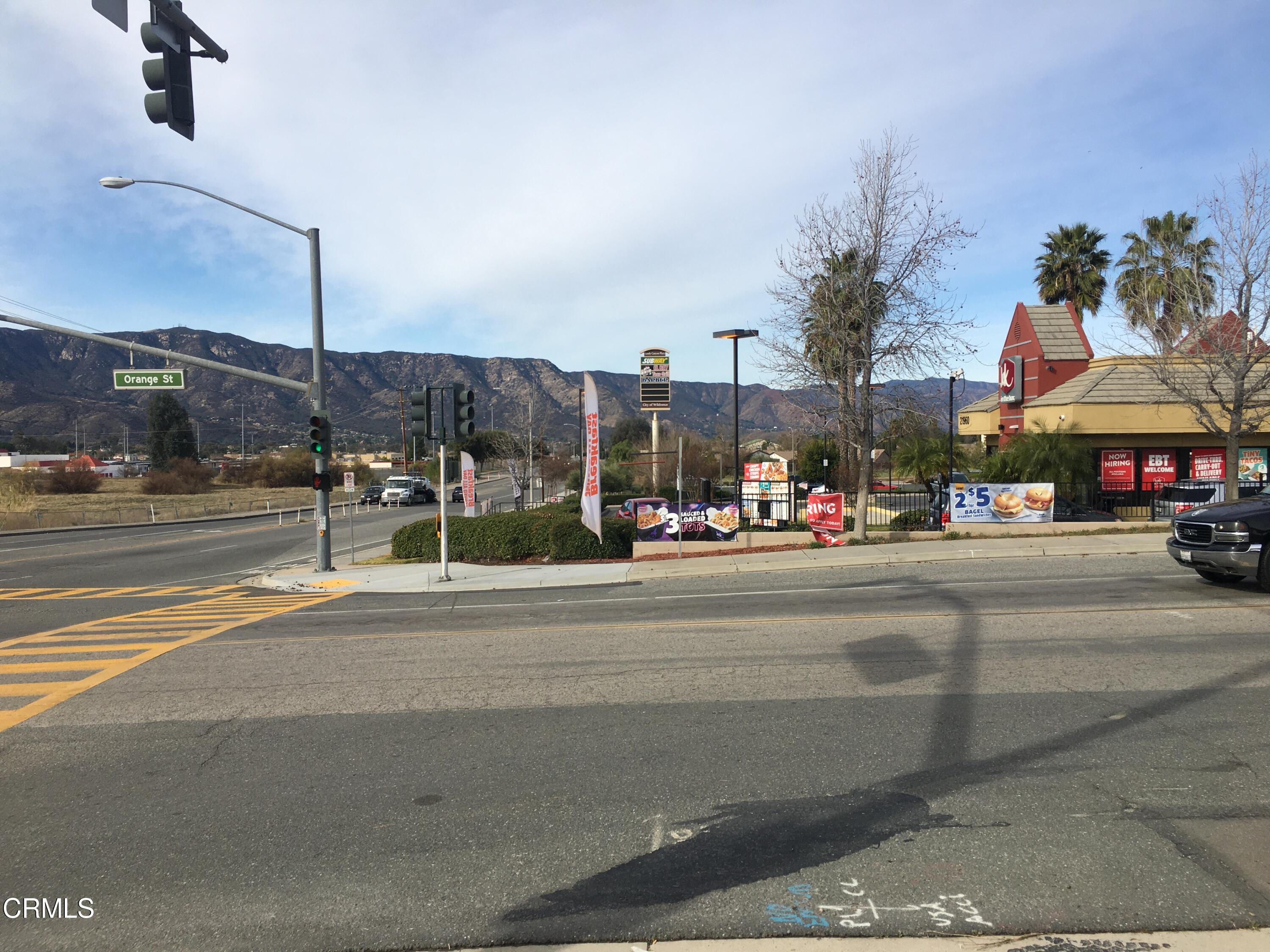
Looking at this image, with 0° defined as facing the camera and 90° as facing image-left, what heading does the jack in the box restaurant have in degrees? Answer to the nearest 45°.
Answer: approximately 45°

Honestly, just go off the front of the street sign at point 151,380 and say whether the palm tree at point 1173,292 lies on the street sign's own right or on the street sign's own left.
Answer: on the street sign's own left

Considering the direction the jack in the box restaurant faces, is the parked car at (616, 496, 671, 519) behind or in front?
in front

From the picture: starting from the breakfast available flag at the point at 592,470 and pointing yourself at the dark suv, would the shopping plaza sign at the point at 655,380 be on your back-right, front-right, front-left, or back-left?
back-left

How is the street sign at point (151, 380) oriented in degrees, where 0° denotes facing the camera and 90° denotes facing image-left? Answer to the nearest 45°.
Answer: approximately 0°

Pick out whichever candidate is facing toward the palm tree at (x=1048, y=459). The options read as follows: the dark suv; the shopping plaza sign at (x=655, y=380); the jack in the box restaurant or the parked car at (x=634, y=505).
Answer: the jack in the box restaurant

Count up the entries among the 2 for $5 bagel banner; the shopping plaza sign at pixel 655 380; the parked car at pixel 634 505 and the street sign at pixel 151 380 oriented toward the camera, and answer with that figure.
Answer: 3

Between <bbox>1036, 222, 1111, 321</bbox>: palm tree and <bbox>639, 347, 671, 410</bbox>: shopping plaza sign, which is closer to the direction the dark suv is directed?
the shopping plaza sign
